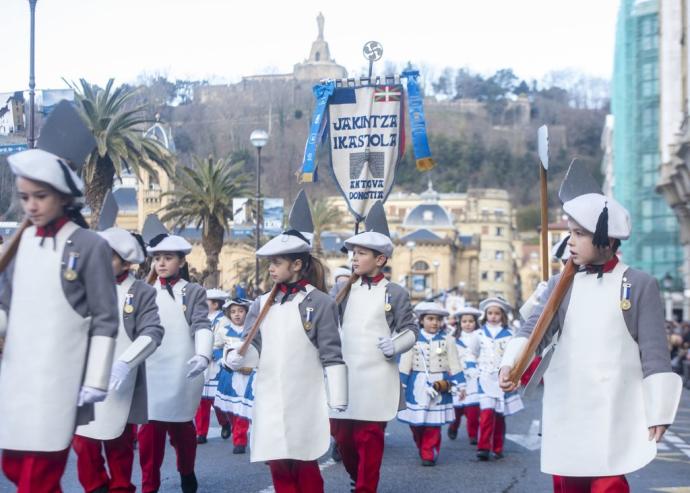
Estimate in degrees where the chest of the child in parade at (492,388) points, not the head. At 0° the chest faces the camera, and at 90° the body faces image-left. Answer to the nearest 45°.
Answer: approximately 0°

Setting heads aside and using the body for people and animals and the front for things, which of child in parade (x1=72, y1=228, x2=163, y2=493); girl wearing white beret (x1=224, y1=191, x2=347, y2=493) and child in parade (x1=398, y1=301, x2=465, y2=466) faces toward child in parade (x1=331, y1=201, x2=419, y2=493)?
child in parade (x1=398, y1=301, x2=465, y2=466)

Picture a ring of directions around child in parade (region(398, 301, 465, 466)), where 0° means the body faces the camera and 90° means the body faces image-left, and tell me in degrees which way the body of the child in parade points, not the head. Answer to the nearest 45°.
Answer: approximately 0°

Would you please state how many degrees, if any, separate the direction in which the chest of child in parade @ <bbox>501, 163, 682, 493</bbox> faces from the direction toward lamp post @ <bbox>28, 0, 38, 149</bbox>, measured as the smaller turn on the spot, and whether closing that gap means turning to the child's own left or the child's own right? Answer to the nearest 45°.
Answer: approximately 90° to the child's own right

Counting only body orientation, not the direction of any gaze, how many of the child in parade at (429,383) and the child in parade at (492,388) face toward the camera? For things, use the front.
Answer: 2

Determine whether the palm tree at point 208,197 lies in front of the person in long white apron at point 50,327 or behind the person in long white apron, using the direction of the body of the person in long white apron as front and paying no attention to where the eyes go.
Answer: behind

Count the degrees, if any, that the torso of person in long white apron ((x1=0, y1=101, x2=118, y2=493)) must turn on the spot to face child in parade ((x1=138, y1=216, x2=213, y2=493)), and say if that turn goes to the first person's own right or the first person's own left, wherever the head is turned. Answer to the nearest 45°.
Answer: approximately 135° to the first person's own right

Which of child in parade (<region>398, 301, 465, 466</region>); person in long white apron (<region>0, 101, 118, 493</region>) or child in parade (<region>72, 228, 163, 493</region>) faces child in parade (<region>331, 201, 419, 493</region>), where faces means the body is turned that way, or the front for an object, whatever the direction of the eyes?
child in parade (<region>398, 301, 465, 466</region>)
